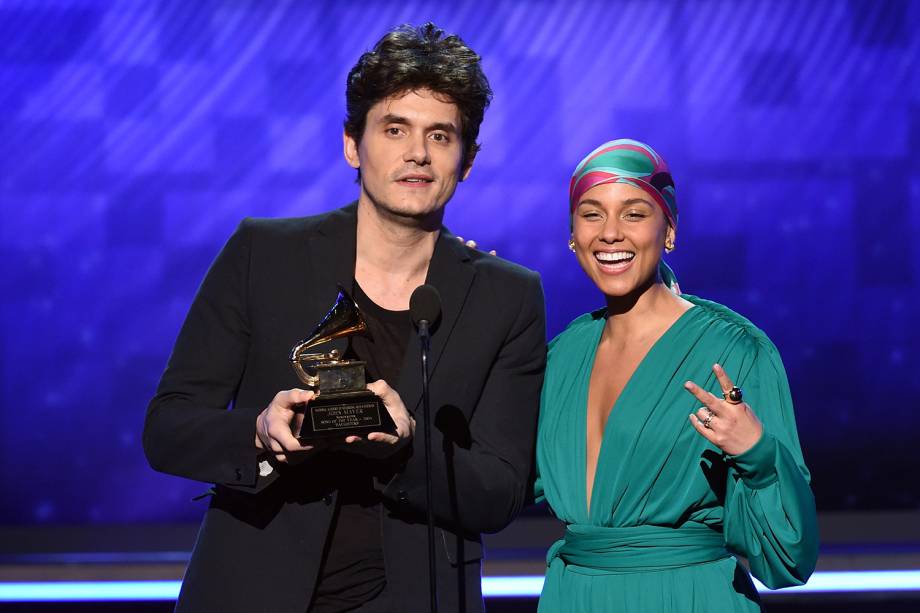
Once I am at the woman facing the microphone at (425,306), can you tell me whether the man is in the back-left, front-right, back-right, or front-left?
front-right

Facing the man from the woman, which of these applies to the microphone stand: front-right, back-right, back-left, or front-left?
front-left

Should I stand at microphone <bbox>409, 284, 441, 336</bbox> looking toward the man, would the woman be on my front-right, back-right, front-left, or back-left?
front-right

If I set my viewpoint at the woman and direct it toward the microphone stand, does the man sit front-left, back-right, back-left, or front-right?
front-right

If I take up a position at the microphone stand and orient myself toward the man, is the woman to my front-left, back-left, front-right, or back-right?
front-right

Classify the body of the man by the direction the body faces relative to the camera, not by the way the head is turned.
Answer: toward the camera
